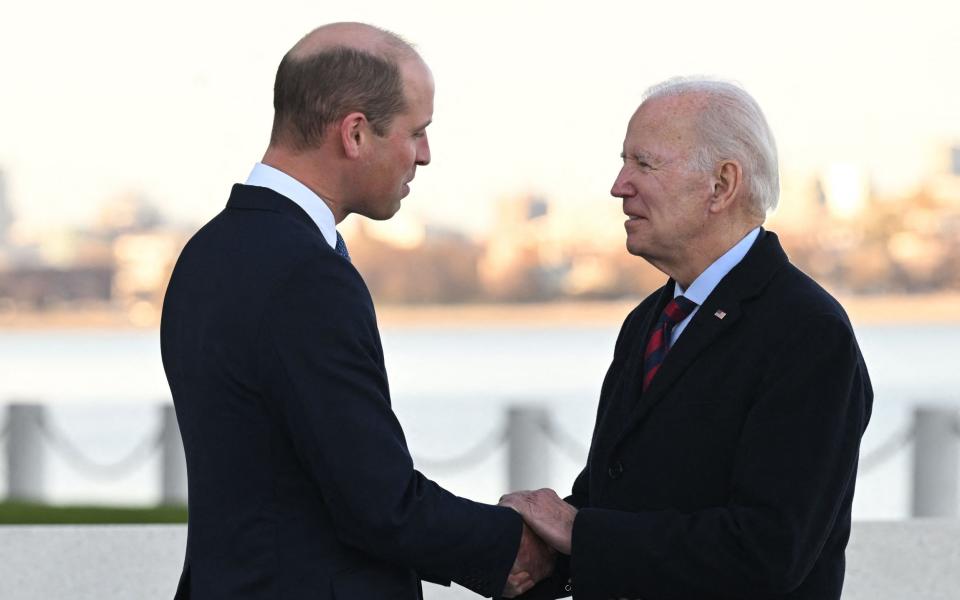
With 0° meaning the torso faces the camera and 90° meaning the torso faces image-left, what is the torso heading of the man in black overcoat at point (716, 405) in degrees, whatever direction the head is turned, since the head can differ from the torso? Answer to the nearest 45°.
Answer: approximately 45°

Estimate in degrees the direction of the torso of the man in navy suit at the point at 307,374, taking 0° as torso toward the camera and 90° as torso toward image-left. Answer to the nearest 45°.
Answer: approximately 225°

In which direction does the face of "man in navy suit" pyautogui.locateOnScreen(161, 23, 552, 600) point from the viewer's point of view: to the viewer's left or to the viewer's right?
to the viewer's right

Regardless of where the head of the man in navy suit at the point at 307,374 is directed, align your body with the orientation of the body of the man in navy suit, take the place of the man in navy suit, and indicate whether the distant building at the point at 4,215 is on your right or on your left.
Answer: on your left

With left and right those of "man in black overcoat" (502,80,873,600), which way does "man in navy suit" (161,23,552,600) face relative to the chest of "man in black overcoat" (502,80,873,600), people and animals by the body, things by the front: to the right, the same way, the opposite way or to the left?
the opposite way

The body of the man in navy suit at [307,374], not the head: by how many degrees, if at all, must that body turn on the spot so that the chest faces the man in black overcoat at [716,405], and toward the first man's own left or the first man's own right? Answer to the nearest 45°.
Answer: approximately 45° to the first man's own right

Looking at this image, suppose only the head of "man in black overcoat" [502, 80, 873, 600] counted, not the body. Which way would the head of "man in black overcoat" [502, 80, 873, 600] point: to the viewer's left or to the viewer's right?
to the viewer's left

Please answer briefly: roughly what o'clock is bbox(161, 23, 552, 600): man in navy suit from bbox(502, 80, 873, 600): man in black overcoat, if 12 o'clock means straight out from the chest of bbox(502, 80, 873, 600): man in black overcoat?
bbox(161, 23, 552, 600): man in navy suit is roughly at 1 o'clock from bbox(502, 80, 873, 600): man in black overcoat.

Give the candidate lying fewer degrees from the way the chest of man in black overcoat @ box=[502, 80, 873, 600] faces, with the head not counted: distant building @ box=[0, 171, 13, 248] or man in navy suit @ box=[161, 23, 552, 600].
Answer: the man in navy suit
